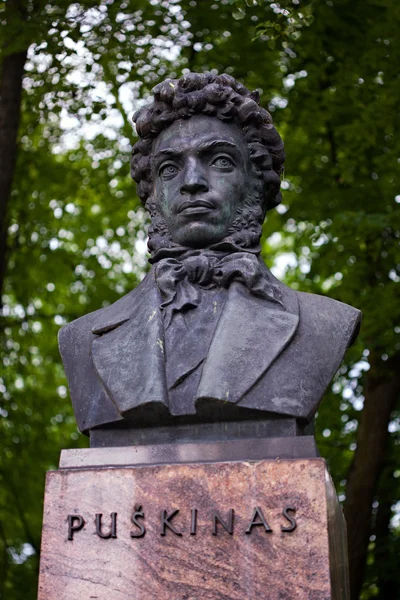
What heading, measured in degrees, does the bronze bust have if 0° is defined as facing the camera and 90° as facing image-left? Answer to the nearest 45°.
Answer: approximately 0°

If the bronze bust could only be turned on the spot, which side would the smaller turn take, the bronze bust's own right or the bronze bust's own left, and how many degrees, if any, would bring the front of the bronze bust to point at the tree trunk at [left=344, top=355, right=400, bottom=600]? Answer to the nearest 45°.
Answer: approximately 180°

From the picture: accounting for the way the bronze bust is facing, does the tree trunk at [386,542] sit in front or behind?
behind

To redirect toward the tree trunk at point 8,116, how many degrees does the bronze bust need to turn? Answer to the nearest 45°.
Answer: approximately 180°
